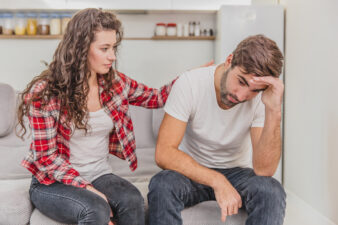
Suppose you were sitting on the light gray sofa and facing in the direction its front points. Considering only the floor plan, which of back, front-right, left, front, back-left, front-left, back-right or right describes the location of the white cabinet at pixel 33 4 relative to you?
back

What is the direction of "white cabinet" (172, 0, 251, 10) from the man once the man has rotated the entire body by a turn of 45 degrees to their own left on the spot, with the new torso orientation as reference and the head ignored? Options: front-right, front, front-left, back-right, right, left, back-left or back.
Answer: back-left

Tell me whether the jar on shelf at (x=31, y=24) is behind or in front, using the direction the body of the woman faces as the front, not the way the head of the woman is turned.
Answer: behind

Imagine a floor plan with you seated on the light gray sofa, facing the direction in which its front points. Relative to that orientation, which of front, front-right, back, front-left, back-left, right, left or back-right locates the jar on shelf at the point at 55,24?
back

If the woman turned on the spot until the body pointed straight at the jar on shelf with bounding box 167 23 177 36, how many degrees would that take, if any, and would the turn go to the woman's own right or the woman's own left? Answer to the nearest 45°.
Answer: approximately 135° to the woman's own left

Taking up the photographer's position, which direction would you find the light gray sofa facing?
facing the viewer

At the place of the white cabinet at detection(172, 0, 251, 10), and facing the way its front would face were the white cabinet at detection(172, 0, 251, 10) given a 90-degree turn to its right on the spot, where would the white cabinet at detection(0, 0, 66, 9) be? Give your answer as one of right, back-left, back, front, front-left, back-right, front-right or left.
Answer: front

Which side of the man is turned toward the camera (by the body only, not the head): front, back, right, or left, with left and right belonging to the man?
front

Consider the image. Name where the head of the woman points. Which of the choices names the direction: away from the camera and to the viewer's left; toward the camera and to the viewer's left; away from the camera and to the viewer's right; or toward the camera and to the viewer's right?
toward the camera and to the viewer's right

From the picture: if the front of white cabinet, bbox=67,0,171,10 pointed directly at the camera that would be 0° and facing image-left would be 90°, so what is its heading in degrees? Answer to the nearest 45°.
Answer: approximately 0°

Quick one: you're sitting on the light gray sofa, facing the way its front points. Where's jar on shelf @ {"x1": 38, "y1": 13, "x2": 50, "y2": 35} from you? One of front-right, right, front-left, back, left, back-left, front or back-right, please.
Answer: back

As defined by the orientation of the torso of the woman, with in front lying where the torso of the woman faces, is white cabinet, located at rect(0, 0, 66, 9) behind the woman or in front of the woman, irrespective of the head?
behind

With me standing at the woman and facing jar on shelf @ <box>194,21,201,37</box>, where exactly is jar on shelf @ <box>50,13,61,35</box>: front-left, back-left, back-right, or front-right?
front-left

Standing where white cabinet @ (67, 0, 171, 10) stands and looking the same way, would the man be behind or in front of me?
in front

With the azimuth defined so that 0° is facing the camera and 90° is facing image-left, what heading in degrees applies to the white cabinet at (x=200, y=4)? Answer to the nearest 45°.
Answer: approximately 0°
